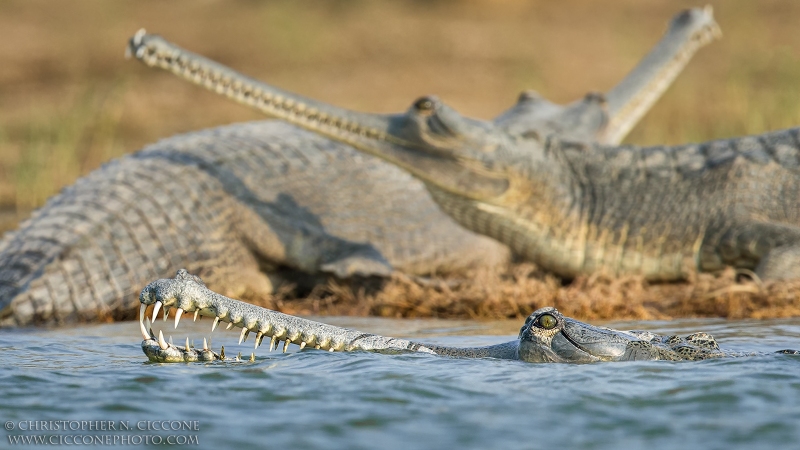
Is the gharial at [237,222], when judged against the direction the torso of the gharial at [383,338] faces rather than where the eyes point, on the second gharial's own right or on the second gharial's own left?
on the second gharial's own right

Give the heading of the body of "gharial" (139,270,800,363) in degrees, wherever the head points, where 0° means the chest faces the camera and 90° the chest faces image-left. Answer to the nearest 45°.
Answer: approximately 90°

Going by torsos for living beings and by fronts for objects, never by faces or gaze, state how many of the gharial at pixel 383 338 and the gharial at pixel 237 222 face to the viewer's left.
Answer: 1

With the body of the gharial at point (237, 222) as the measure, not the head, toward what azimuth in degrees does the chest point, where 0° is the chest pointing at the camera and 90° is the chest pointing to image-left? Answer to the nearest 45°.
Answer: approximately 225°
